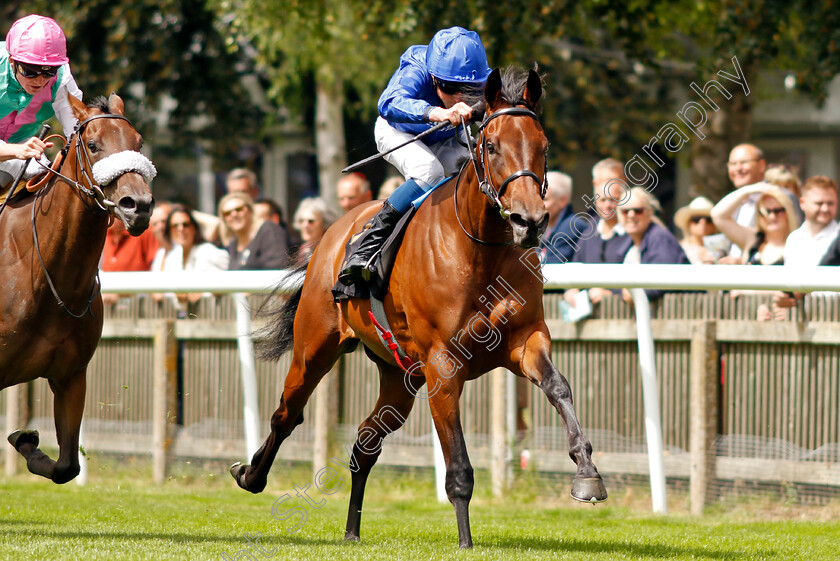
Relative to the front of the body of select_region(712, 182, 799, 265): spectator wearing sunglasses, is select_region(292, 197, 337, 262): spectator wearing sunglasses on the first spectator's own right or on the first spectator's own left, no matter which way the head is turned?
on the first spectator's own right

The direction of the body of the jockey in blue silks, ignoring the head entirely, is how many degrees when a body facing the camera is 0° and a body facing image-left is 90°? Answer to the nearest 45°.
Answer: approximately 315°

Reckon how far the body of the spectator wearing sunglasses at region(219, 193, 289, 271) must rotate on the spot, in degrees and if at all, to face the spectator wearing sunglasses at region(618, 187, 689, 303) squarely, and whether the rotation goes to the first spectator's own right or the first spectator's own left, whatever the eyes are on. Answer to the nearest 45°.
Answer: approximately 90° to the first spectator's own left

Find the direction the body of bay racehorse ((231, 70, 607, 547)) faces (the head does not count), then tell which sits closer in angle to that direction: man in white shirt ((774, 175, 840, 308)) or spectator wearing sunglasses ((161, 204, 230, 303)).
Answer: the man in white shirt

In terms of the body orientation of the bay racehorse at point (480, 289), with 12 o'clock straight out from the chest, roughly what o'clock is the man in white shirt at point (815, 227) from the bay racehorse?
The man in white shirt is roughly at 9 o'clock from the bay racehorse.

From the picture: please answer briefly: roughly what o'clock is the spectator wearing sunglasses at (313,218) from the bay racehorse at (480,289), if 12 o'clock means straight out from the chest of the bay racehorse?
The spectator wearing sunglasses is roughly at 7 o'clock from the bay racehorse.

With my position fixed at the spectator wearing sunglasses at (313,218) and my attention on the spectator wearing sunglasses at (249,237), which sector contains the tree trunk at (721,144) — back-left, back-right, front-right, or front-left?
back-right
